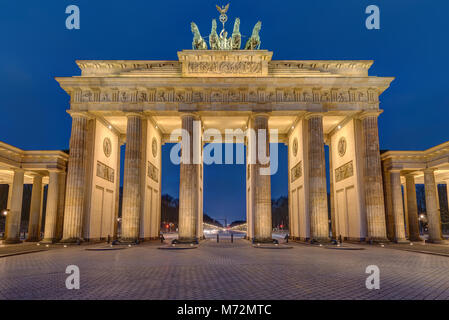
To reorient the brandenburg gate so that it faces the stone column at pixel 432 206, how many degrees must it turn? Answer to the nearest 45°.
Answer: approximately 90° to its left

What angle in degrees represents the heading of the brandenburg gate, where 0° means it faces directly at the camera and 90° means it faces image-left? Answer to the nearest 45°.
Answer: approximately 0°

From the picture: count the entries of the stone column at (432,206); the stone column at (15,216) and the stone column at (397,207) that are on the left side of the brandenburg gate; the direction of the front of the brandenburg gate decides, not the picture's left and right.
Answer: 2

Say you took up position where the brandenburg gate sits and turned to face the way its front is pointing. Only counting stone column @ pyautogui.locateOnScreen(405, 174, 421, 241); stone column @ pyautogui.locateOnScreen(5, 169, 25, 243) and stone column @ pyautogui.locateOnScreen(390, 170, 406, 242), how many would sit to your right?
1

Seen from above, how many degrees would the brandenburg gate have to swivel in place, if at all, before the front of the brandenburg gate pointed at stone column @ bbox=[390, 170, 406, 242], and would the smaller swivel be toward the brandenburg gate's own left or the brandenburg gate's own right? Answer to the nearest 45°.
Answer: approximately 90° to the brandenburg gate's own left

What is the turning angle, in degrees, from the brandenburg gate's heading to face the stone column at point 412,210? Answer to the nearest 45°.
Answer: approximately 90° to its left

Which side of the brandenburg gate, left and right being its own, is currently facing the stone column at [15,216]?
right

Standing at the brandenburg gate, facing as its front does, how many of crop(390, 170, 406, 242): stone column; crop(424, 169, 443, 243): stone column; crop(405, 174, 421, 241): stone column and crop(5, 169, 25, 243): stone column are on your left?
3
